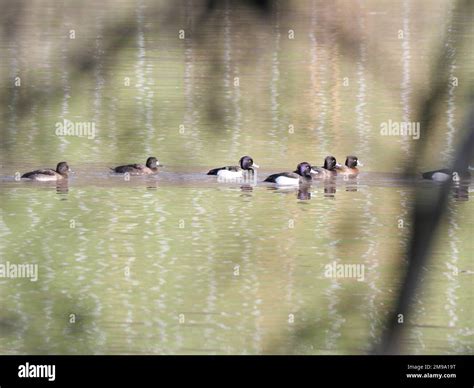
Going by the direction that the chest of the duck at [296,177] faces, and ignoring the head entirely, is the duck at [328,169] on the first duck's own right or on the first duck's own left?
on the first duck's own left

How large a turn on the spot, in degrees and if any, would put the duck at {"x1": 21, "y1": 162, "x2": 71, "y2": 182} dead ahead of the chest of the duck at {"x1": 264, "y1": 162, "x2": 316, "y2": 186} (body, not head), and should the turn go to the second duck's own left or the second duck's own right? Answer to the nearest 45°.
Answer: approximately 180°

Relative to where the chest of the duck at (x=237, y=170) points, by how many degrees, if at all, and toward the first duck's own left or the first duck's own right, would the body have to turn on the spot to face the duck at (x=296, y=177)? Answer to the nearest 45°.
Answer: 0° — it already faces it

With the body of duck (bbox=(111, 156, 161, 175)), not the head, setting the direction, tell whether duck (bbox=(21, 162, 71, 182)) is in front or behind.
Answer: behind

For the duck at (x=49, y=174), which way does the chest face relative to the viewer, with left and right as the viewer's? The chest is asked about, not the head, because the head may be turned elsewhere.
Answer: facing to the right of the viewer

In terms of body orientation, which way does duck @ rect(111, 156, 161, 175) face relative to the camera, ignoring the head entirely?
to the viewer's right

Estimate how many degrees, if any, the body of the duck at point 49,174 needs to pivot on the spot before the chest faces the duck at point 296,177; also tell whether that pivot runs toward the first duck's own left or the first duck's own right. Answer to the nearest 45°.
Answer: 0° — it already faces it

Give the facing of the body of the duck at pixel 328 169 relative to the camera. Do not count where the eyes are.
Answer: to the viewer's right

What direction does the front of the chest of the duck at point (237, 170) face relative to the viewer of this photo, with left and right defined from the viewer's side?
facing to the right of the viewer

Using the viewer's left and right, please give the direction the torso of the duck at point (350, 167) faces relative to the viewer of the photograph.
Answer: facing to the right of the viewer

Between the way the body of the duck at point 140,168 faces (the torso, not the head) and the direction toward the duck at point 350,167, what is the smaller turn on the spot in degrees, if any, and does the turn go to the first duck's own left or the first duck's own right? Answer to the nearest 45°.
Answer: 0° — it already faces it

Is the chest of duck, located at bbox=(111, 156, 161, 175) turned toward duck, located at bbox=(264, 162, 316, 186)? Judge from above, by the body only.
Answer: yes
